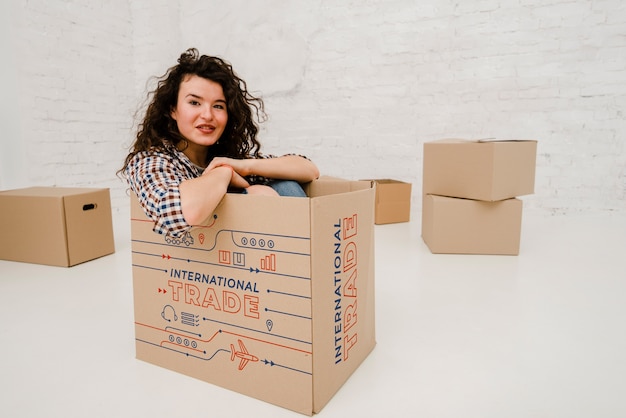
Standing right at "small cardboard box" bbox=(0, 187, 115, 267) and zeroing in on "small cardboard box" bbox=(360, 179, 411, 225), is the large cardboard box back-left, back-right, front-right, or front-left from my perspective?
front-right

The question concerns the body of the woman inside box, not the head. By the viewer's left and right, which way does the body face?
facing the viewer and to the right of the viewer

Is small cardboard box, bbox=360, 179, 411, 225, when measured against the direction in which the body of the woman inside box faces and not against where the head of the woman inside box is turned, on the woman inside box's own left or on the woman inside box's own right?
on the woman inside box's own left

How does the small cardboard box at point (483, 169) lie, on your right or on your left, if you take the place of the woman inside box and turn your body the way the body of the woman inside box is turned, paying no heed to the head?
on your left

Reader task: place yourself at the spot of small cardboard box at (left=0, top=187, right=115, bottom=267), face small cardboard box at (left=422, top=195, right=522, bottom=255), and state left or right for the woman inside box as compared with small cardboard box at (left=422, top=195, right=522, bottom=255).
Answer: right

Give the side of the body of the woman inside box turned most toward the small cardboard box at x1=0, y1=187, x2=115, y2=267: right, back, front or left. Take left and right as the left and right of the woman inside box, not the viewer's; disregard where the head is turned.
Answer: back

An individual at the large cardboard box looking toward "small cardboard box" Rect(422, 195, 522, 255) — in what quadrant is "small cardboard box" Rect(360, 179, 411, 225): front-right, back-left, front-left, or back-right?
front-left

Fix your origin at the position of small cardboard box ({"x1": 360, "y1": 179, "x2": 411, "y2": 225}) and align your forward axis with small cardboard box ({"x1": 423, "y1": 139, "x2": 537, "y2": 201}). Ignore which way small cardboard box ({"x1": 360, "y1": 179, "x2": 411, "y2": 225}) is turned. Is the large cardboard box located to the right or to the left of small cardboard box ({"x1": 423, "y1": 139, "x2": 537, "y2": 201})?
right

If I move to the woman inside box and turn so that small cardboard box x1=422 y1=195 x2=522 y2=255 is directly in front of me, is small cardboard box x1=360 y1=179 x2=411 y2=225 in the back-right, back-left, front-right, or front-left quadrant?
front-left

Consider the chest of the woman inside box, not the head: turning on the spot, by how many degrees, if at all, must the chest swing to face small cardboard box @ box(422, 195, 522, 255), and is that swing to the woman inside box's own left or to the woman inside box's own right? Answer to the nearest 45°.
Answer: approximately 90° to the woman inside box's own left
